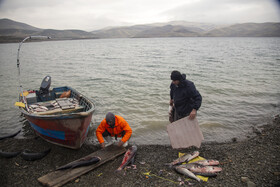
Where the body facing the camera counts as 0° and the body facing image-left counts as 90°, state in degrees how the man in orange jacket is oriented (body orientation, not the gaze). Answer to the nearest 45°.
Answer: approximately 0°

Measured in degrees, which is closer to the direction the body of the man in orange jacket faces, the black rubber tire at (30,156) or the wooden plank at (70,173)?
the wooden plank

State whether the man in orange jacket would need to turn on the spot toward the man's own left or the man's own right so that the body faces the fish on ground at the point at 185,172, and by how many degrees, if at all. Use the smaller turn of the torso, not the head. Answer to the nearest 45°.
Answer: approximately 45° to the man's own left

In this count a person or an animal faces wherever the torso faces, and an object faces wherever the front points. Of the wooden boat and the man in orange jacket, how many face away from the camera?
0

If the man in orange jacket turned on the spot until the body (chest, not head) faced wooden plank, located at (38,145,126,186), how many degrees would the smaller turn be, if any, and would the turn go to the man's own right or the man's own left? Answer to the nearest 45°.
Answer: approximately 45° to the man's own right

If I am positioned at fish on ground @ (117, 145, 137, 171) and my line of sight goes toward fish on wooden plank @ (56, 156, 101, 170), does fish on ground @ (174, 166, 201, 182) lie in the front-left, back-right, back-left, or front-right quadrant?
back-left

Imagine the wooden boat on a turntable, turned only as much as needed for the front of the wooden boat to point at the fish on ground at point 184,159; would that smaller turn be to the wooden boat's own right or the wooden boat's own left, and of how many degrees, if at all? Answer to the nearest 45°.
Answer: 0° — it already faces it

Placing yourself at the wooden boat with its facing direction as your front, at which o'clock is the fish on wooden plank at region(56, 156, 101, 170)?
The fish on wooden plank is roughly at 1 o'clock from the wooden boat.

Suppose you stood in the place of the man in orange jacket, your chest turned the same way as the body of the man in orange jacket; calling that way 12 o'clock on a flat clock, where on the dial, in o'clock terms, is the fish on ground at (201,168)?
The fish on ground is roughly at 10 o'clock from the man in orange jacket.

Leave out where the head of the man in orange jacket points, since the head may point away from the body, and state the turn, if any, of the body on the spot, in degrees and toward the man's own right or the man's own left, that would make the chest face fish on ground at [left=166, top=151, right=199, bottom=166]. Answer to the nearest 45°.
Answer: approximately 45° to the man's own left
